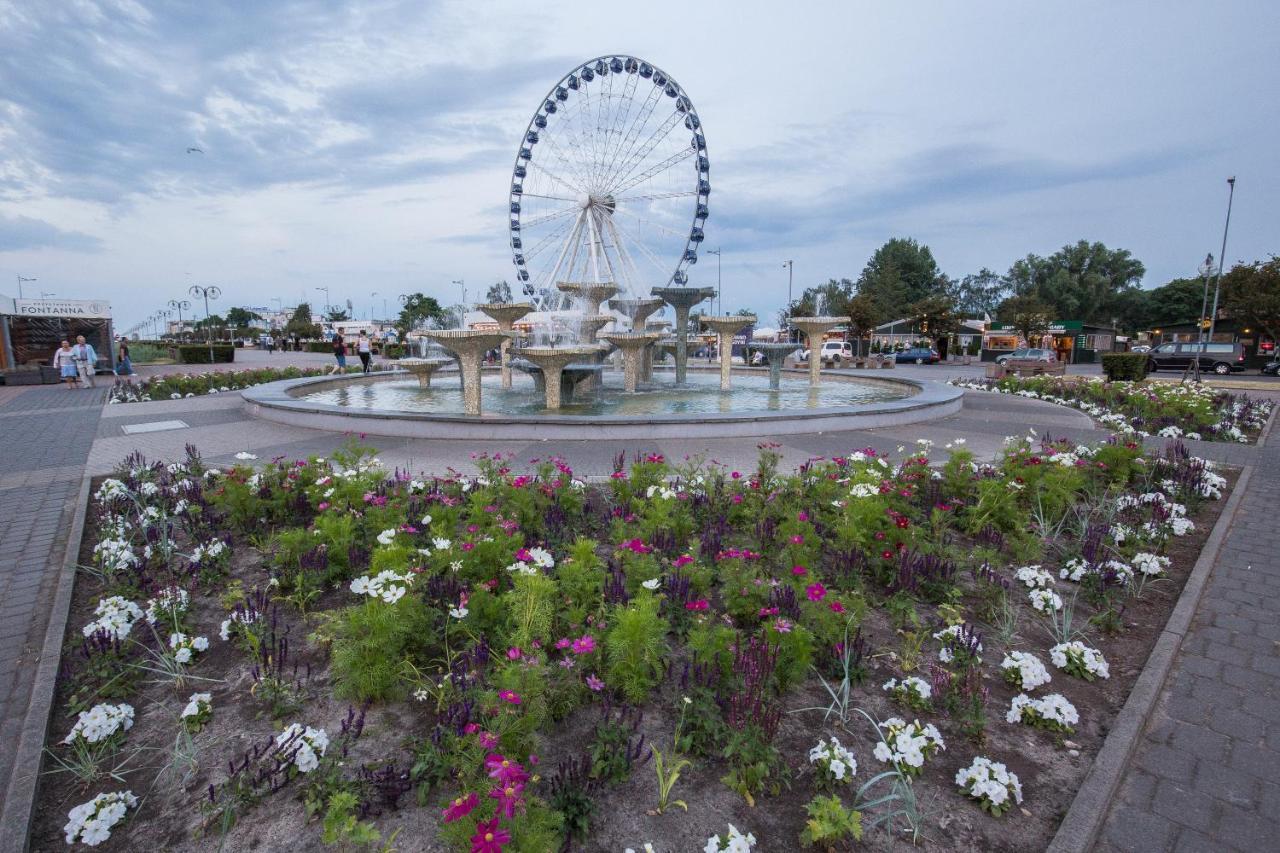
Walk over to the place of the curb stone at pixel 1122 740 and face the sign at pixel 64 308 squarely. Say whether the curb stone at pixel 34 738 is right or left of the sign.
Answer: left

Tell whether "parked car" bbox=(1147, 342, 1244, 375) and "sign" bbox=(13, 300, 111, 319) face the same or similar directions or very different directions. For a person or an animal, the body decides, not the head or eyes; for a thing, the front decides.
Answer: very different directions

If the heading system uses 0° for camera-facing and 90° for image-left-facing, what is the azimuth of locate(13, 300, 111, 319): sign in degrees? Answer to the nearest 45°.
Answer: approximately 0°

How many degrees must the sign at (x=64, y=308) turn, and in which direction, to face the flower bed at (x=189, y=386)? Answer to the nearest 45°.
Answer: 0° — it already faces it

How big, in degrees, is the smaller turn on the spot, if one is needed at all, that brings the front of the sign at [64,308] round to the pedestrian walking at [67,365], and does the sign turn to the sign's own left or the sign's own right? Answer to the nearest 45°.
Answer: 0° — it already faces them

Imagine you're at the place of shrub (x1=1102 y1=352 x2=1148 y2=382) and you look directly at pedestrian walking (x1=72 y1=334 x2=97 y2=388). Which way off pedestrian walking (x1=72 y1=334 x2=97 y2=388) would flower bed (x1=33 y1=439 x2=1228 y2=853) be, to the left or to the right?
left

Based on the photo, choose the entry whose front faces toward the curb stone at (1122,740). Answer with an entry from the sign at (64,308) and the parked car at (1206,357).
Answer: the sign

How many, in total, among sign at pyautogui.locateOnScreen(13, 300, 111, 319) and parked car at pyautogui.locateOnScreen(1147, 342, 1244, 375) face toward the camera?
1
